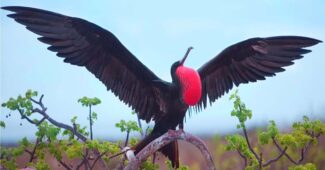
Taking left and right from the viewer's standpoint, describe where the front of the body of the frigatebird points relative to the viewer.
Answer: facing the viewer and to the right of the viewer
